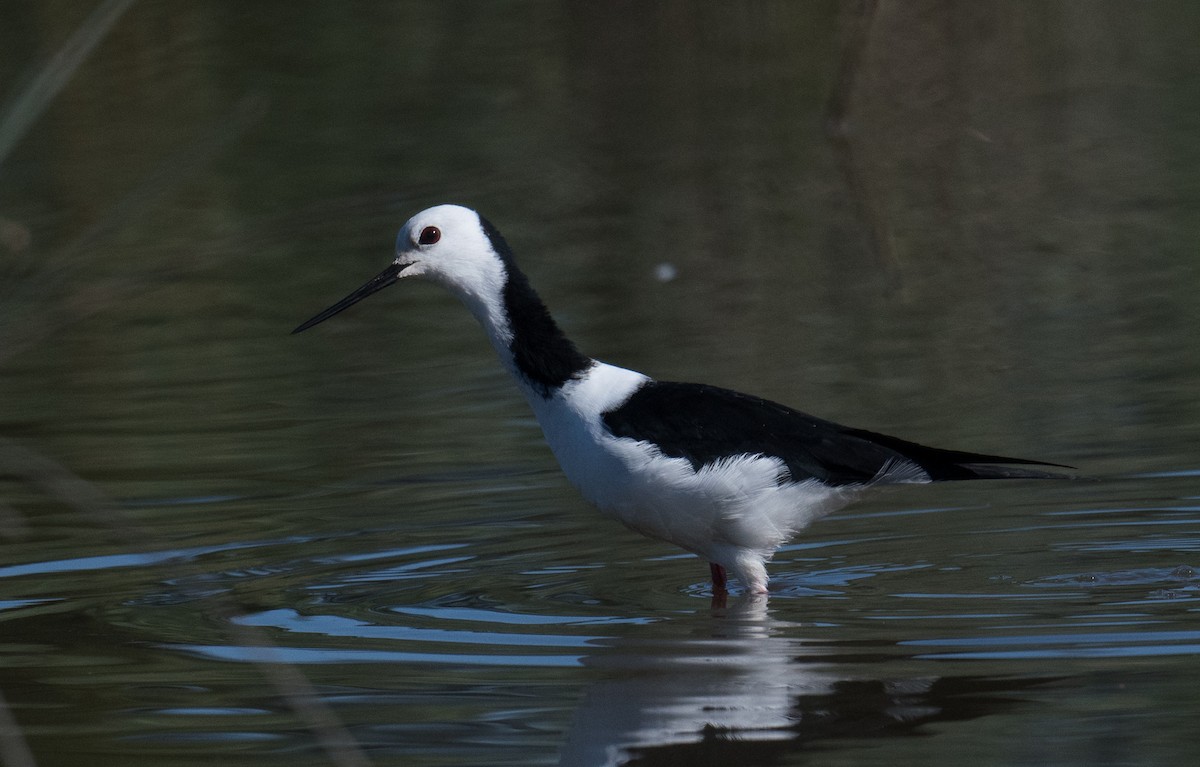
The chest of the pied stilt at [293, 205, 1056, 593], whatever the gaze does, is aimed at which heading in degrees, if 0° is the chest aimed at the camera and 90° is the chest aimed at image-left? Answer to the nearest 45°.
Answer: approximately 90°
